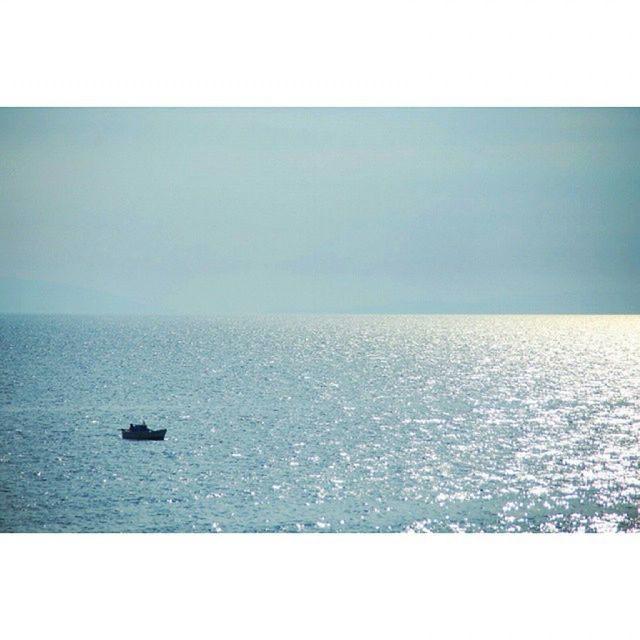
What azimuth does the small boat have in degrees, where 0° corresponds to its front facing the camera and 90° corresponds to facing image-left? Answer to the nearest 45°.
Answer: approximately 270°
